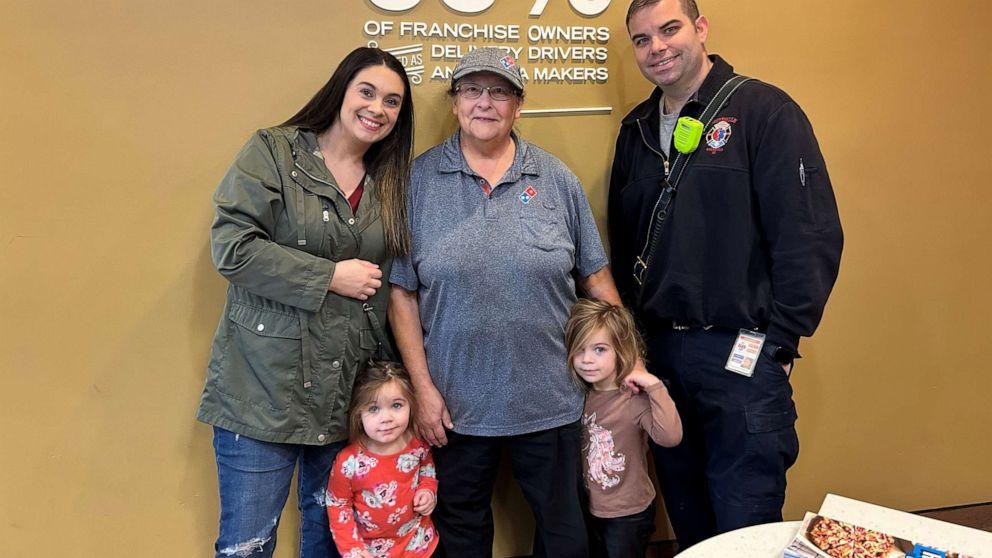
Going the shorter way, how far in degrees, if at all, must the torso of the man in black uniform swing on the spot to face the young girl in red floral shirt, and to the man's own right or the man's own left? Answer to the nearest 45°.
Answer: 0° — they already face them

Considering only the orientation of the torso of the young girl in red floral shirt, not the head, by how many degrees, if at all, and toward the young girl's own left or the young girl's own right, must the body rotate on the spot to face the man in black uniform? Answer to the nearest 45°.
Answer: approximately 90° to the young girl's own left

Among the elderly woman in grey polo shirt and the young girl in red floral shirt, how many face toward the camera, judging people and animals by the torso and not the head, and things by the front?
2

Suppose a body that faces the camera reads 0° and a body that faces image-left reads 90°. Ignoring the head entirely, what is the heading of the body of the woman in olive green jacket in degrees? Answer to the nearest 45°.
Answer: approximately 315°

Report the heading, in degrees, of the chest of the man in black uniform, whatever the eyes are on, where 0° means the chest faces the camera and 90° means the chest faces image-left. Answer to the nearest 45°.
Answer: approximately 45°

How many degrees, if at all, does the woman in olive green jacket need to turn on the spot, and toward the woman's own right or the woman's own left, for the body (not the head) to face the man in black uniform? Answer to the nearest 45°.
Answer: approximately 45° to the woman's own left

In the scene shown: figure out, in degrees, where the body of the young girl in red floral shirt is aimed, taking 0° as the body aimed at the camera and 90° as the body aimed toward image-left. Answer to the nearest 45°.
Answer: approximately 0°

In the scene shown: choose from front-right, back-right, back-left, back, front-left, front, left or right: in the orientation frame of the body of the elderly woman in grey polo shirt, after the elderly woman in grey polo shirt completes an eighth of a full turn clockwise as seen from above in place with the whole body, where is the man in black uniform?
back-left
